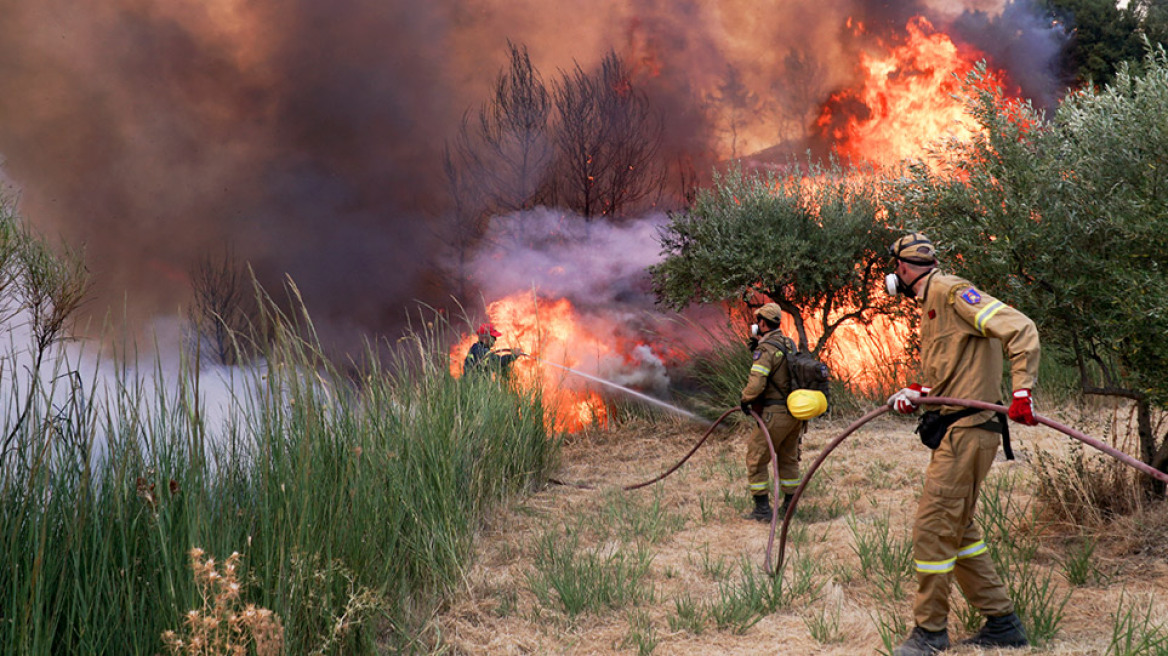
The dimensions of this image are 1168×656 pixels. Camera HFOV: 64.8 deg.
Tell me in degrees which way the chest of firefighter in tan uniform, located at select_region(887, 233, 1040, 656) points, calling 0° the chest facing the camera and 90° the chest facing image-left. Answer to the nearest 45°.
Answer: approximately 90°

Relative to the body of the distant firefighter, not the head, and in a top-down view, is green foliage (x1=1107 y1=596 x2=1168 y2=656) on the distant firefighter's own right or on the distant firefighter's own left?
on the distant firefighter's own right

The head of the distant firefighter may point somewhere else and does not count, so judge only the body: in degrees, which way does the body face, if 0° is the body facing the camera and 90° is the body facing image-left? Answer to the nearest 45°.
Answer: approximately 270°

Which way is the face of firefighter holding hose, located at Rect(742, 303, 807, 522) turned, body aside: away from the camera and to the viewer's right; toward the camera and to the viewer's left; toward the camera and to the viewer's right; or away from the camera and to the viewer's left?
away from the camera and to the viewer's left

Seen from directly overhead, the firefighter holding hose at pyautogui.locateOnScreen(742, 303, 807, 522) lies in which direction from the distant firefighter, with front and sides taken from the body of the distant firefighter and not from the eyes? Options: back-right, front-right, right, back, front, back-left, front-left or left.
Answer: front-right

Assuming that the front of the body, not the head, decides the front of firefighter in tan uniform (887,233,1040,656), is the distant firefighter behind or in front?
in front
